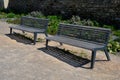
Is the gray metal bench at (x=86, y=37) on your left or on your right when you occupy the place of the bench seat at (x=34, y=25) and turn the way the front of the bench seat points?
on your left

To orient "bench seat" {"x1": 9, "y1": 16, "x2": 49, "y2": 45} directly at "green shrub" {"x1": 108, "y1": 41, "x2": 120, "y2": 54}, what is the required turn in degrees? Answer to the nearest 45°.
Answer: approximately 90° to its left

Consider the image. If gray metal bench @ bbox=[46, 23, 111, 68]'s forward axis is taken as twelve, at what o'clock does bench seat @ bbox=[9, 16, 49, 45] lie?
The bench seat is roughly at 3 o'clock from the gray metal bench.

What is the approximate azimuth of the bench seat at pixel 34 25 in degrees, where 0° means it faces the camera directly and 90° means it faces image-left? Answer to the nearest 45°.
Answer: approximately 45°
